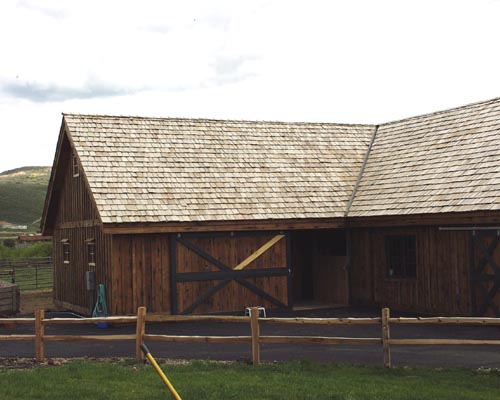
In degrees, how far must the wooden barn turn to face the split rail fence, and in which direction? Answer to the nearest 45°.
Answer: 0° — it already faces it

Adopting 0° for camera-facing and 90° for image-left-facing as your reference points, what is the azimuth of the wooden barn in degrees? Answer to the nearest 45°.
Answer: approximately 0°

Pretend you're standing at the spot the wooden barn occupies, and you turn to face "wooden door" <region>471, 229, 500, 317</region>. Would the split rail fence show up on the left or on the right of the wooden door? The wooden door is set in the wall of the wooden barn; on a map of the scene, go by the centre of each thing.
right
